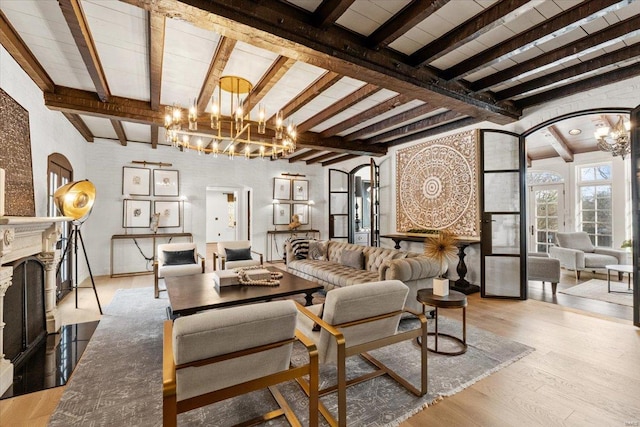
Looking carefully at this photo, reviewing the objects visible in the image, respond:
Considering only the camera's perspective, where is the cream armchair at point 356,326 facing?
facing away from the viewer and to the left of the viewer

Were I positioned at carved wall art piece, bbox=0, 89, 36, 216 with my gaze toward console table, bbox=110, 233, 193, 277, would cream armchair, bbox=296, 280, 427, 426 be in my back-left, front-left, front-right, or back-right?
back-right

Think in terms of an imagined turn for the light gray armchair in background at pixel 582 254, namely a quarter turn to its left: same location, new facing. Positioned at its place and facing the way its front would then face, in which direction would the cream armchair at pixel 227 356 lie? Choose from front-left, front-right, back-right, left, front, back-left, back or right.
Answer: back-right

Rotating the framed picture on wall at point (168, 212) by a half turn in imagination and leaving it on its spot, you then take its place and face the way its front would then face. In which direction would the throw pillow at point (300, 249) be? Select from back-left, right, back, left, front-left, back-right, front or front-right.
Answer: back-right

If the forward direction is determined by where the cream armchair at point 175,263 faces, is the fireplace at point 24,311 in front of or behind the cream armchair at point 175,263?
in front

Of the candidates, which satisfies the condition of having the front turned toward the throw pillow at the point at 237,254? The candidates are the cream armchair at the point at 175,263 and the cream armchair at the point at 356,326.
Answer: the cream armchair at the point at 356,326

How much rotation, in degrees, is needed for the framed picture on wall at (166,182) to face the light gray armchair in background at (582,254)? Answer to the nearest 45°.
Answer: approximately 45° to its left

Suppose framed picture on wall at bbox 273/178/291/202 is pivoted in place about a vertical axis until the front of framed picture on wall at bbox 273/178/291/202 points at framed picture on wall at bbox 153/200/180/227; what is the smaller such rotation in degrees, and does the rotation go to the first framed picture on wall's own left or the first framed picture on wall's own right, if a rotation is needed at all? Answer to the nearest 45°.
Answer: approximately 45° to the first framed picture on wall's own right

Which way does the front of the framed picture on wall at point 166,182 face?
toward the camera

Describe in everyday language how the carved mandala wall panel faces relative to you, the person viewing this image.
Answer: facing the viewer and to the left of the viewer

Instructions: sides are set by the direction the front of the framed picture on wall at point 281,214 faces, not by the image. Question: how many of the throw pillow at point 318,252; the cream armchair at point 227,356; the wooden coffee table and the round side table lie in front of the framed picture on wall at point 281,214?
4

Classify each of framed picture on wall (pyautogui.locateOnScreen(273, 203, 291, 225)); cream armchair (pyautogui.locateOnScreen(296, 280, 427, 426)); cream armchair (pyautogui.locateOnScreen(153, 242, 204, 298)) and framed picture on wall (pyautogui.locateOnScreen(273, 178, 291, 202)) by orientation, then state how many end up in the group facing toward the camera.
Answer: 3

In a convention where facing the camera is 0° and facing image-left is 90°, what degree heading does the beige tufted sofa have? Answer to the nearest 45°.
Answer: approximately 45°

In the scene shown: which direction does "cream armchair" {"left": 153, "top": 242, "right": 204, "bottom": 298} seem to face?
toward the camera

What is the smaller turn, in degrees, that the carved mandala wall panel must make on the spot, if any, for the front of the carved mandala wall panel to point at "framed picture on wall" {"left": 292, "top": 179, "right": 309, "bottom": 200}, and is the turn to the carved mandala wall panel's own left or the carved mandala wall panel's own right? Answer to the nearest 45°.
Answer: approximately 90° to the carved mandala wall panel's own right

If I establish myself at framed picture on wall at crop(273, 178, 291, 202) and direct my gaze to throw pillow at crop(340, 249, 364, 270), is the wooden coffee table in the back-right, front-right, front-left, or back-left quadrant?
front-right

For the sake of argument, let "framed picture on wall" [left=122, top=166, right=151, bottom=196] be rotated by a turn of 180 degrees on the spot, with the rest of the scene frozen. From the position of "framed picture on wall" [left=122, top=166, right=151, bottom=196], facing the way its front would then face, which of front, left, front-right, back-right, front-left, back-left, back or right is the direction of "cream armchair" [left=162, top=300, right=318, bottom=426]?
back

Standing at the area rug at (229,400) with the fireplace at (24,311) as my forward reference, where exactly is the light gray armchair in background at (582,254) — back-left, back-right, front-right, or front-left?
back-right

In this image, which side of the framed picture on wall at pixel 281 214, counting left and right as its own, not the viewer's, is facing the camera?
front

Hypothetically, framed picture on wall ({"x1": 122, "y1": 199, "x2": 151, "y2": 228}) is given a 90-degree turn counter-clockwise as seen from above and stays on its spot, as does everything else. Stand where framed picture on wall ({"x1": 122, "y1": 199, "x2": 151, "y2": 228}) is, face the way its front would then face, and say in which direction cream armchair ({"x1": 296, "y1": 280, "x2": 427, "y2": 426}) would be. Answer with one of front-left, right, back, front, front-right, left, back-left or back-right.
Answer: right

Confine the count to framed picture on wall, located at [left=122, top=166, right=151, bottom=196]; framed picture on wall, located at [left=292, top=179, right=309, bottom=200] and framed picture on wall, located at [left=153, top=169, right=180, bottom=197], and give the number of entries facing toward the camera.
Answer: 3
